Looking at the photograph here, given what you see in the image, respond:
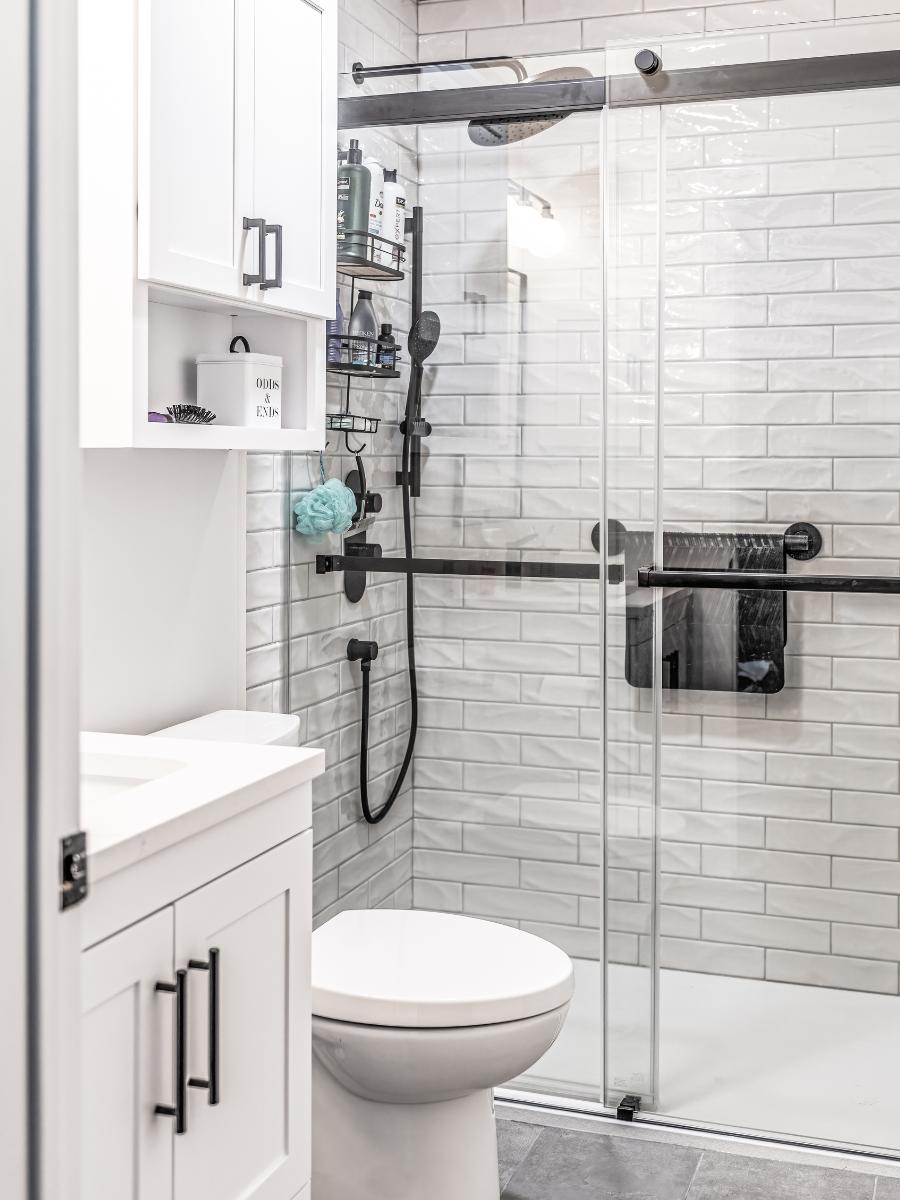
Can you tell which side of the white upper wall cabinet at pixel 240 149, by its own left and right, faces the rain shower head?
left

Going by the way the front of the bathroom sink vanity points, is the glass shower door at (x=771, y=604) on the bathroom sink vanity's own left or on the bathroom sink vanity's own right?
on the bathroom sink vanity's own left

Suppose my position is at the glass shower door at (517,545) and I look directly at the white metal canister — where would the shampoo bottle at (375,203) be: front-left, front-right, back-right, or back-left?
front-right

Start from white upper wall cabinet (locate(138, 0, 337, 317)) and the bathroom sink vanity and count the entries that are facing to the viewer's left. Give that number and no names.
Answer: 0

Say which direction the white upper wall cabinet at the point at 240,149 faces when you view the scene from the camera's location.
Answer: facing the viewer and to the right of the viewer

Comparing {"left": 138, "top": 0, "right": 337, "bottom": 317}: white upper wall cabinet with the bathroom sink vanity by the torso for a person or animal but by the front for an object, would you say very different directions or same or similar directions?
same or similar directions

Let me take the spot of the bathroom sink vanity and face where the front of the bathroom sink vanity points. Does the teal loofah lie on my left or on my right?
on my left

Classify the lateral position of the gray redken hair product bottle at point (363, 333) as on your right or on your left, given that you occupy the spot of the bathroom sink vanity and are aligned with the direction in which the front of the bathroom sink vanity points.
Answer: on your left
